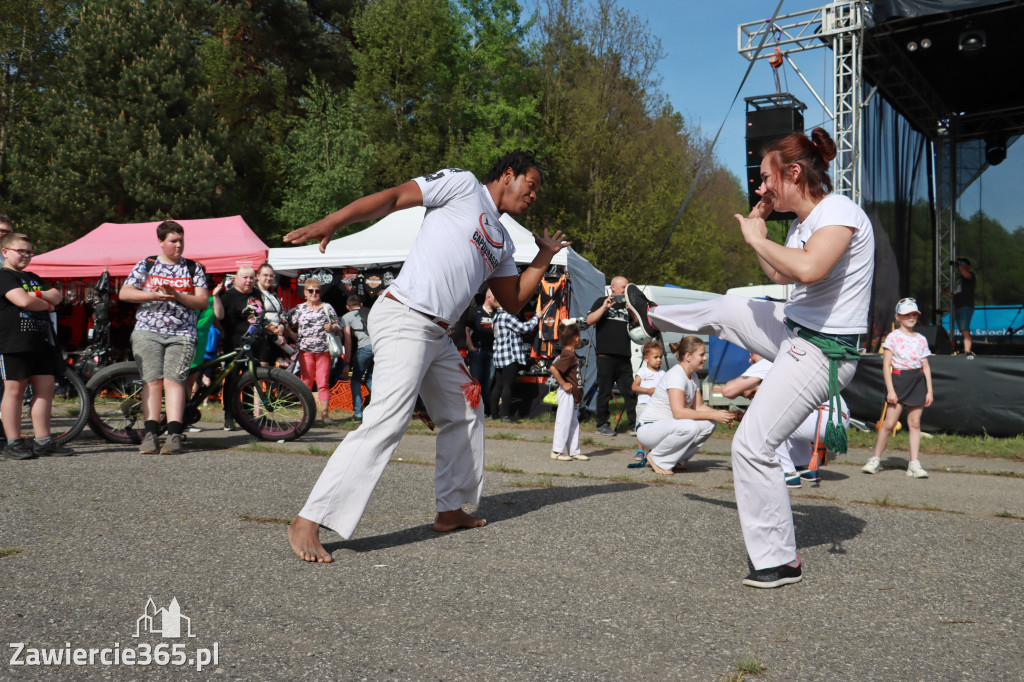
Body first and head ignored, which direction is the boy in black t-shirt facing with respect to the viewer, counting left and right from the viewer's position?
facing the viewer and to the right of the viewer

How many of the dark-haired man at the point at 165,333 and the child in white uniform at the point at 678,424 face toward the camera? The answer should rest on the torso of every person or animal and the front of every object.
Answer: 1

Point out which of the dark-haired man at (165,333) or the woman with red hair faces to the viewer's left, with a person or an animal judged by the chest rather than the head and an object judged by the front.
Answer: the woman with red hair

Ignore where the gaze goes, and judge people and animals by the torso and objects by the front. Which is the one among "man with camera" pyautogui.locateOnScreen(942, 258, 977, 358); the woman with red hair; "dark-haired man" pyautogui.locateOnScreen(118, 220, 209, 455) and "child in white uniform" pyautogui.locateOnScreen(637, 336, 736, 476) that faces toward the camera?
the dark-haired man

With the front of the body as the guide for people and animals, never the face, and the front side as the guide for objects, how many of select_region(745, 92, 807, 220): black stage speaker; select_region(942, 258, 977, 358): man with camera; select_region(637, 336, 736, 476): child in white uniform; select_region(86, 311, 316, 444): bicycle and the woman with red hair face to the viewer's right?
2

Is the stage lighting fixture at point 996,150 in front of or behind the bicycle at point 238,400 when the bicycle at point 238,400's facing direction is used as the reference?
in front

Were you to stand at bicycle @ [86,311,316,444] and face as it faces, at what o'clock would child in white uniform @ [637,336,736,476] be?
The child in white uniform is roughly at 1 o'clock from the bicycle.

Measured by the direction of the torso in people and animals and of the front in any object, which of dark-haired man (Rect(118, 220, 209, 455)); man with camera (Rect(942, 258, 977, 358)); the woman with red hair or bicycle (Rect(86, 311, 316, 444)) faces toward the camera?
the dark-haired man

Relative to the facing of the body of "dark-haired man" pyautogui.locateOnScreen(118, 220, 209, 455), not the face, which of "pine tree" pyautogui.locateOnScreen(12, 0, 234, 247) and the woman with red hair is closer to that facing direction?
the woman with red hair

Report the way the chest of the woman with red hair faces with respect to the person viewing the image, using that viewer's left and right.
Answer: facing to the left of the viewer

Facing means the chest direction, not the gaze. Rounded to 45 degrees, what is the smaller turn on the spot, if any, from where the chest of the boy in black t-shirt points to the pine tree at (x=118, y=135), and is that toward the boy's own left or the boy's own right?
approximately 135° to the boy's own left

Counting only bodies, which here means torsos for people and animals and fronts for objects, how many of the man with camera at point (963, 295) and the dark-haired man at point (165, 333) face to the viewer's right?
0

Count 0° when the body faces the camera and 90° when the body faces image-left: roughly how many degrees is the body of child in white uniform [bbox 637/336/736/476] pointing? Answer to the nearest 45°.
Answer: approximately 270°

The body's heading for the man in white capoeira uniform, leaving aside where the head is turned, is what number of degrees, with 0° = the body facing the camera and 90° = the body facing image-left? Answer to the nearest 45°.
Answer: approximately 315°
